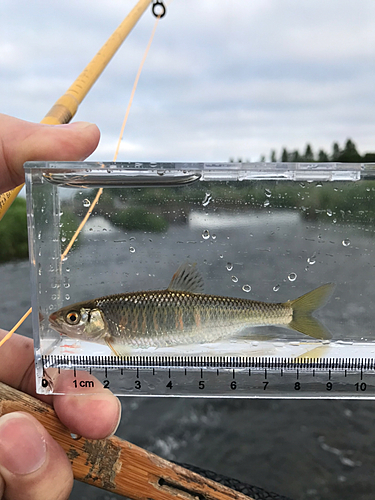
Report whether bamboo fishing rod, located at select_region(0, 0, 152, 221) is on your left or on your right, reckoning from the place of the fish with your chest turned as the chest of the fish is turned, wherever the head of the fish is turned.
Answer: on your right

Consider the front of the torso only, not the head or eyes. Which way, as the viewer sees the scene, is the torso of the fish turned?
to the viewer's left
